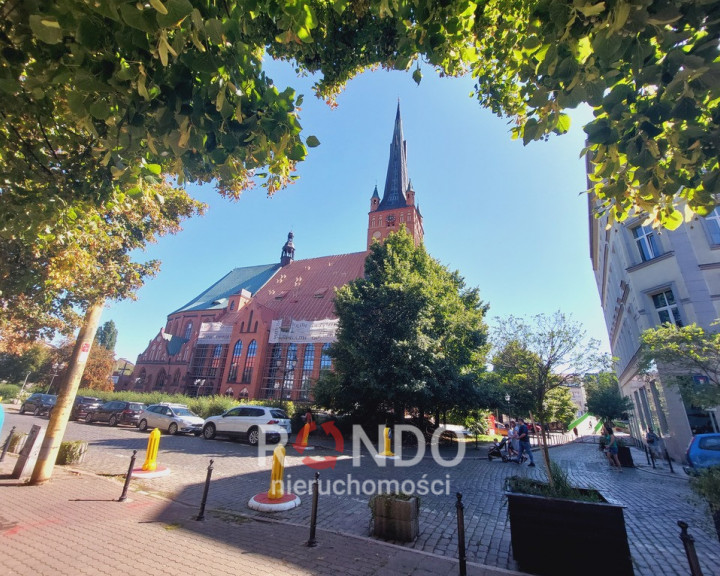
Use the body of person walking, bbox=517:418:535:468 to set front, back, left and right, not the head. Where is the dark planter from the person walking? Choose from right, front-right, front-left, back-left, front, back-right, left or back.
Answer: left

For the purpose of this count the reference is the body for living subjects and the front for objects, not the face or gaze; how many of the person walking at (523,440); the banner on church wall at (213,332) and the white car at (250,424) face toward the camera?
1

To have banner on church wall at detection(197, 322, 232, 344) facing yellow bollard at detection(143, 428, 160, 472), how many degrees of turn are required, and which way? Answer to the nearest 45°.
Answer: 0° — it already faces it

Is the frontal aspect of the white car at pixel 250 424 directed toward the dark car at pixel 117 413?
yes

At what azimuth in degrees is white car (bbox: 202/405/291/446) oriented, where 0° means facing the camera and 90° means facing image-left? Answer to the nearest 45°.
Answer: approximately 135°
